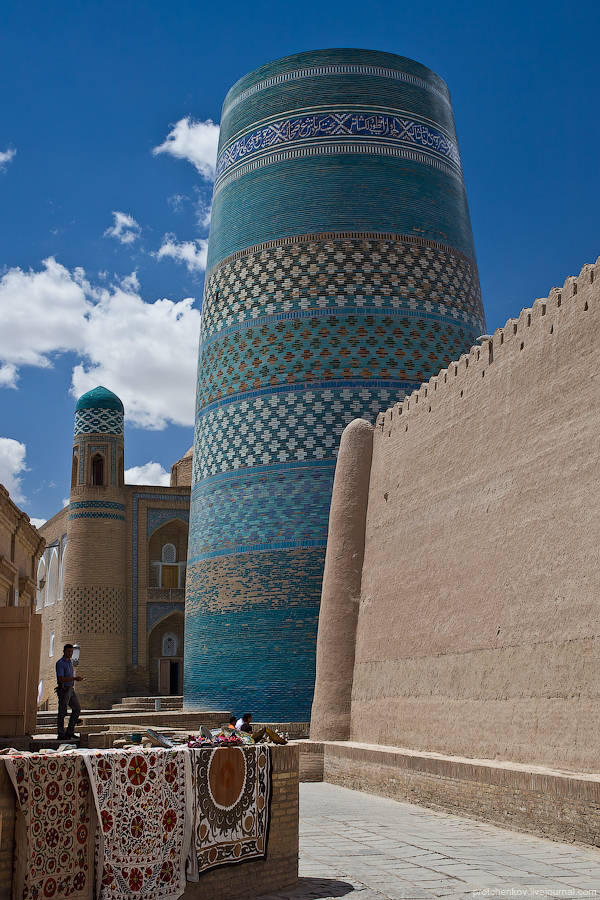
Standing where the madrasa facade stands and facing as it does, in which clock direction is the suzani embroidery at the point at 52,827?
The suzani embroidery is roughly at 12 o'clock from the madrasa facade.

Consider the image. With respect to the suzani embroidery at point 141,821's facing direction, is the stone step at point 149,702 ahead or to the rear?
to the rear

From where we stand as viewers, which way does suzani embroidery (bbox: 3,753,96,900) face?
facing the viewer

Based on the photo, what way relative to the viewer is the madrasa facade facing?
toward the camera

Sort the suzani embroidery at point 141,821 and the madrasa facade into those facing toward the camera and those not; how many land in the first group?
2

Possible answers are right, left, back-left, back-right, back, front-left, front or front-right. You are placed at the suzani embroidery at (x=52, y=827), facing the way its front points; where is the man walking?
back

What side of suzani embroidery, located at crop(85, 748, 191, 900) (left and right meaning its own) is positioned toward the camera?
front

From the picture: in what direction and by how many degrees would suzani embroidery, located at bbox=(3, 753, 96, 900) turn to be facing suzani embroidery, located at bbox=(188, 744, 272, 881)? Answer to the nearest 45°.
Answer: approximately 135° to its left

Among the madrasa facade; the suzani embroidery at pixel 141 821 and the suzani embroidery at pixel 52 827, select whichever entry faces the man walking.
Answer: the madrasa facade

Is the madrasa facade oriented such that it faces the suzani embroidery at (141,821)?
yes

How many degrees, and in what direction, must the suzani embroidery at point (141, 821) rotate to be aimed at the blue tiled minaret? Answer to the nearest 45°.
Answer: approximately 180°

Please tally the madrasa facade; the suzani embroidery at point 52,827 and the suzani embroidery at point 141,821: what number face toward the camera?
3
